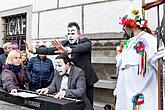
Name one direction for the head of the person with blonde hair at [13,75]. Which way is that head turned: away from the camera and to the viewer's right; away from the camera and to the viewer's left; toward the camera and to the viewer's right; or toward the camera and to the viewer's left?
toward the camera and to the viewer's right

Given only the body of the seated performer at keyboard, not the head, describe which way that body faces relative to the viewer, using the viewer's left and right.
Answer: facing the viewer and to the left of the viewer

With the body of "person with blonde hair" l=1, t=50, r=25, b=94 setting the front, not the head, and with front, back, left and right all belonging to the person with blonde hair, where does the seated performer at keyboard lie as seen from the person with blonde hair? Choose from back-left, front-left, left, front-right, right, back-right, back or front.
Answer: front

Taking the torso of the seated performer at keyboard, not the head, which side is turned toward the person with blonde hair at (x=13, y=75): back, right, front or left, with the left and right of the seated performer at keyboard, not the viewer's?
right

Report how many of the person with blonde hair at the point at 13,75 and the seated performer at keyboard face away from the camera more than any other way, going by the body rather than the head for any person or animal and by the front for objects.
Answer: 0

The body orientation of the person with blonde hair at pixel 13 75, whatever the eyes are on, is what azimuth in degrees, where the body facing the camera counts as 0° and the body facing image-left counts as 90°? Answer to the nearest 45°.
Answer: approximately 315°
